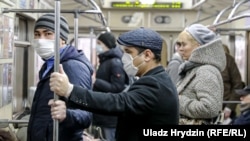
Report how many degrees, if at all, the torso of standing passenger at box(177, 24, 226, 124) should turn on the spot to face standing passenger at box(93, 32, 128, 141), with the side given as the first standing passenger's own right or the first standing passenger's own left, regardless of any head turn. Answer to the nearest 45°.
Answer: approximately 45° to the first standing passenger's own right

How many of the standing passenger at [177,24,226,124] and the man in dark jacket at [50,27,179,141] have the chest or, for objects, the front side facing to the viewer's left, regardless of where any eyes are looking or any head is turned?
2

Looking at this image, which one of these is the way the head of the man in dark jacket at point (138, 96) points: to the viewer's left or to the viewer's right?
to the viewer's left

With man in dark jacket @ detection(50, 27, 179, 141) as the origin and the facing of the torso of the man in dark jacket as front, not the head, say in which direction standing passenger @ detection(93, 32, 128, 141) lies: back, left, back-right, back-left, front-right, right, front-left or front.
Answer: right

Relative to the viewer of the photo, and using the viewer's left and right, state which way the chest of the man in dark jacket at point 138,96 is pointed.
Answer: facing to the left of the viewer

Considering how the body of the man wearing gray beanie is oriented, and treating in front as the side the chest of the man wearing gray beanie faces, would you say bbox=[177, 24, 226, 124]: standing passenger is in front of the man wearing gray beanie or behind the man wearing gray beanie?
behind

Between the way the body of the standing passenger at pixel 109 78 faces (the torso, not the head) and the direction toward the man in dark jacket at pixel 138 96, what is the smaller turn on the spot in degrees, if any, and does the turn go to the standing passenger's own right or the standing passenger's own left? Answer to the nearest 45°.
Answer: approximately 90° to the standing passenger's own left
